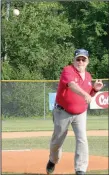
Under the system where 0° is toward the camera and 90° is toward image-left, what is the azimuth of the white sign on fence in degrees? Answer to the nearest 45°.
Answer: approximately 0°
